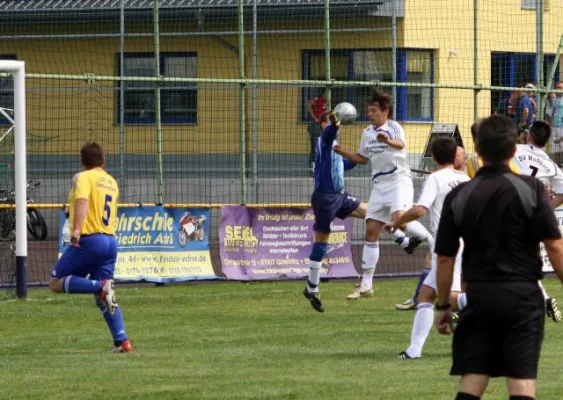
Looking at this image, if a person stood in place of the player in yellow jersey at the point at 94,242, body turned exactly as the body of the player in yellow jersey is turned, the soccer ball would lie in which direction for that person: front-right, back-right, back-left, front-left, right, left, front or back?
right

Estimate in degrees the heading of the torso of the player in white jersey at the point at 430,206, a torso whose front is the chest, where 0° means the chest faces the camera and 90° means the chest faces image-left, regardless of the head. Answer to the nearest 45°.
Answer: approximately 135°

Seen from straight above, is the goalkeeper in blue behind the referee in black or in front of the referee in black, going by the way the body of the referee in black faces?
in front

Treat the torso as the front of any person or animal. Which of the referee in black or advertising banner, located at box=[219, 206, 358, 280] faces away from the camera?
the referee in black

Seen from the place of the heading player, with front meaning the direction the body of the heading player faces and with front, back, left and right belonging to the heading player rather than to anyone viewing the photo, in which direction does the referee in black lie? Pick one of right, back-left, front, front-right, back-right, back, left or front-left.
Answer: front-left

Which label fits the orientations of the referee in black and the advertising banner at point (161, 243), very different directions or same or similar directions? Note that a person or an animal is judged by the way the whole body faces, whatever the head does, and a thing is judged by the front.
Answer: very different directions

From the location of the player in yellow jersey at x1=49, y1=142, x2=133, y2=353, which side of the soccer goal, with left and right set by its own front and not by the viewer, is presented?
front

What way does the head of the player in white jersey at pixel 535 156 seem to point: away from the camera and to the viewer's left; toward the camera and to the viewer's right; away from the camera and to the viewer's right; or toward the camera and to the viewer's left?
away from the camera and to the viewer's left

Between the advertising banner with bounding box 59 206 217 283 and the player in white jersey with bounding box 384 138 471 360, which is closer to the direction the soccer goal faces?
the player in white jersey

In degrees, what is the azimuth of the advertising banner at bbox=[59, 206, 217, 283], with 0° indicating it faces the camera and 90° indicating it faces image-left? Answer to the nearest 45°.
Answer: approximately 0°

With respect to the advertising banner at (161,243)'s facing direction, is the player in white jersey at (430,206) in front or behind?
in front
